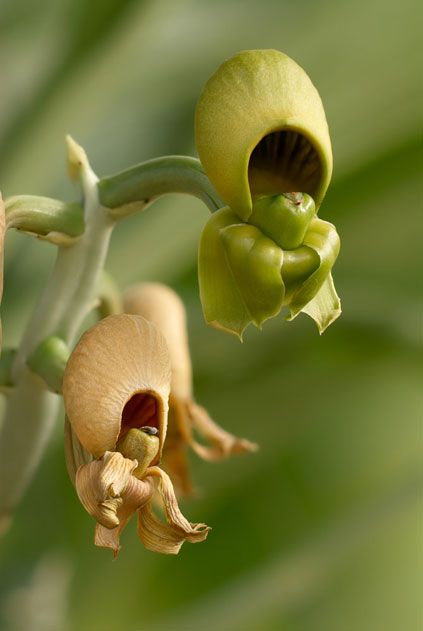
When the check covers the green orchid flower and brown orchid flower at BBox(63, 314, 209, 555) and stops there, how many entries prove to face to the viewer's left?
0

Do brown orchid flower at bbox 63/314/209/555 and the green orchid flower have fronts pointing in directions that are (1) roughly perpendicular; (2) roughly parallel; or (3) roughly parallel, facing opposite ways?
roughly parallel

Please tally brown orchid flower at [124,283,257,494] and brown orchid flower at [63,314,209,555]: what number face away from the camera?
0

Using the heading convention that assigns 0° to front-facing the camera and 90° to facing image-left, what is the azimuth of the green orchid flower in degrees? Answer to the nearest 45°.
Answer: approximately 315°

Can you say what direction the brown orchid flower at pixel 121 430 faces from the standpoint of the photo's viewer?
facing the viewer and to the right of the viewer
